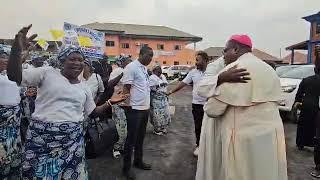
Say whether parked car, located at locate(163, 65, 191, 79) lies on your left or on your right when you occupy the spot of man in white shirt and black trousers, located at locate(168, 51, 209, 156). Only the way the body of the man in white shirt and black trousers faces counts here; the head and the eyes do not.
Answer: on your right

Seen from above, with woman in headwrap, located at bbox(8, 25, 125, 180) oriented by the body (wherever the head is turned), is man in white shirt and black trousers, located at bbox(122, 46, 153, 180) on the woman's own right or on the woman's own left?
on the woman's own left

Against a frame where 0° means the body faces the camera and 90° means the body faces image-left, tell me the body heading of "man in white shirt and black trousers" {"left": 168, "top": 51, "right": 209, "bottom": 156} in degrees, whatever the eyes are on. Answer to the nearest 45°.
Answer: approximately 45°

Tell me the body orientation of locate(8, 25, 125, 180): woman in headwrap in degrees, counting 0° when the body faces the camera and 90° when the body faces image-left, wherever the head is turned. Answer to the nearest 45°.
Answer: approximately 315°

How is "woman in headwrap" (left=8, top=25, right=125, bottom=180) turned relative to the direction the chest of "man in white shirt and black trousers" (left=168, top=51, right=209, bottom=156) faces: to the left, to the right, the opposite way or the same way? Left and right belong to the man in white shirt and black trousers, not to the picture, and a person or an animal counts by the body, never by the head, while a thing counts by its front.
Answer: to the left

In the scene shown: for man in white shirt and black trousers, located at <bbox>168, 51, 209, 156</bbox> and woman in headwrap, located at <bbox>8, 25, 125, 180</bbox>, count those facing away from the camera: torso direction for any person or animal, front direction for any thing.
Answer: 0

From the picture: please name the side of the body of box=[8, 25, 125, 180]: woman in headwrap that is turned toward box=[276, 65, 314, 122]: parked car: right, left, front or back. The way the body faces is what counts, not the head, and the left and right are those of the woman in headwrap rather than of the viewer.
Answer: left

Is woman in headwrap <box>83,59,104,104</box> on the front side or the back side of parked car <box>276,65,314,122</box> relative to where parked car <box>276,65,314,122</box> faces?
on the front side
